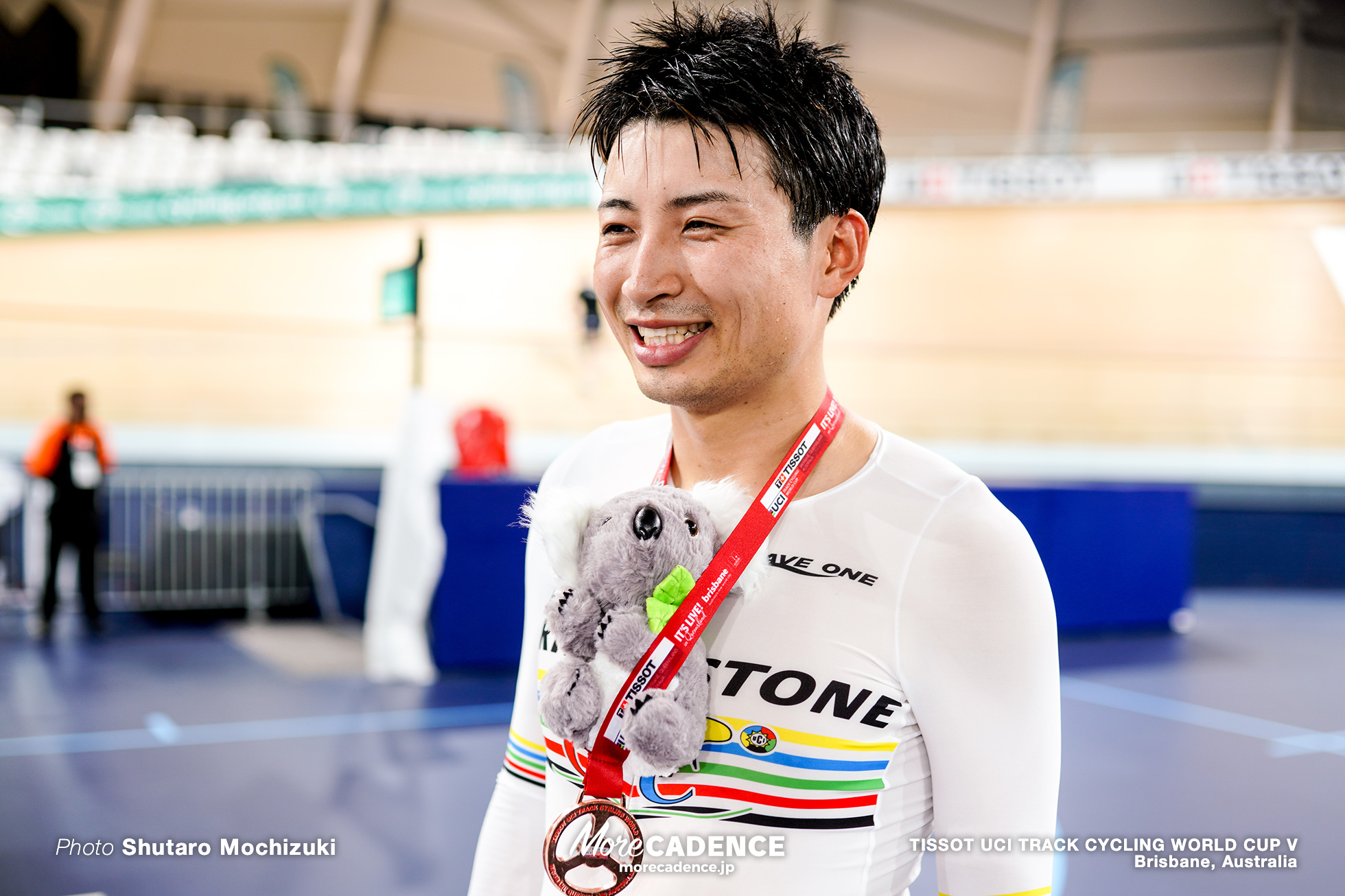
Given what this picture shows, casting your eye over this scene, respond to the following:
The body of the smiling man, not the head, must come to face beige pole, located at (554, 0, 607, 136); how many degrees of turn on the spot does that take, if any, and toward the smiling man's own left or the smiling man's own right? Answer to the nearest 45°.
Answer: approximately 135° to the smiling man's own right

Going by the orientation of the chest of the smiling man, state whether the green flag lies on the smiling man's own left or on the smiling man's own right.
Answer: on the smiling man's own right

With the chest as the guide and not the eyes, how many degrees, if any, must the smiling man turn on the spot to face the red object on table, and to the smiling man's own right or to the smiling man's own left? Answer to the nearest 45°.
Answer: approximately 135° to the smiling man's own right

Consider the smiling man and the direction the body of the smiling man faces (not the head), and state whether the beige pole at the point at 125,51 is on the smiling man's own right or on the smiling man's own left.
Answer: on the smiling man's own right

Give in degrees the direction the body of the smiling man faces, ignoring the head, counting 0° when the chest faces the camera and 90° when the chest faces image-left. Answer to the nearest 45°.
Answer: approximately 45°

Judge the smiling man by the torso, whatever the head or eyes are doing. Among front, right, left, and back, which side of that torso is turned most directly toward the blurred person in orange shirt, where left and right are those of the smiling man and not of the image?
right

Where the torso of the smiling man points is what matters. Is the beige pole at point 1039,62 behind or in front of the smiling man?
behind

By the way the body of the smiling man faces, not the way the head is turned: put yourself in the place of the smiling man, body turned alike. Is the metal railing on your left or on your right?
on your right
